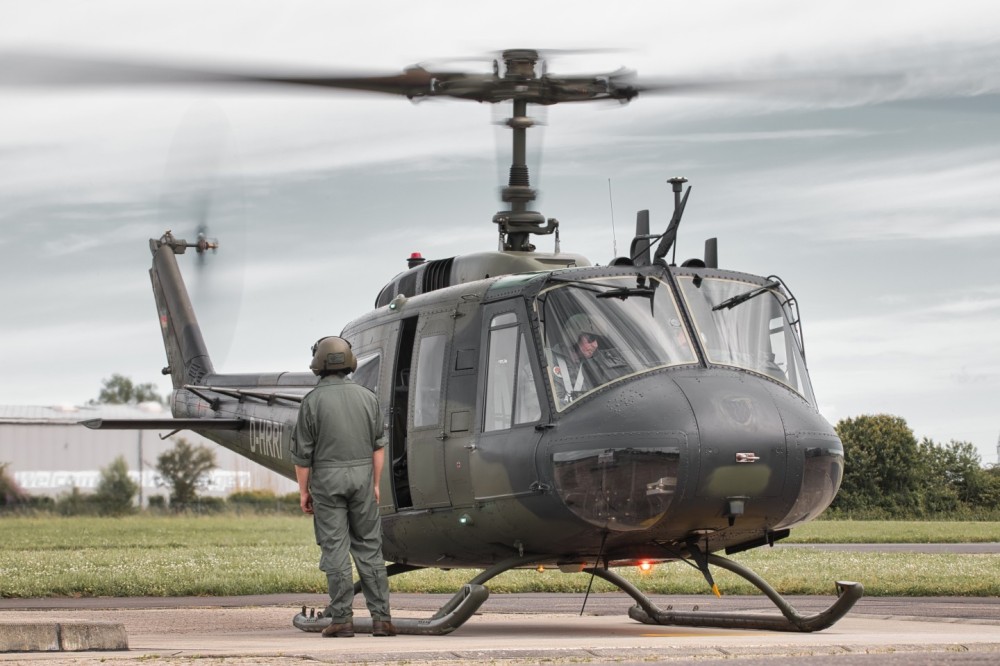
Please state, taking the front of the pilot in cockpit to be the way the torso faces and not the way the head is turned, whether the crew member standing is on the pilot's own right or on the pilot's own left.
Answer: on the pilot's own right

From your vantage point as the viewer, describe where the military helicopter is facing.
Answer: facing the viewer and to the right of the viewer

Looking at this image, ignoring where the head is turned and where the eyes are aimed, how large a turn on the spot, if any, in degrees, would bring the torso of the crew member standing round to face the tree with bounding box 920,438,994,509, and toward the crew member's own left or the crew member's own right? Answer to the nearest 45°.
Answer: approximately 45° to the crew member's own right

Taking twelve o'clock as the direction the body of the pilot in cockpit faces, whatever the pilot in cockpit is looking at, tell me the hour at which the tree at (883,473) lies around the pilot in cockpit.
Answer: The tree is roughly at 8 o'clock from the pilot in cockpit.

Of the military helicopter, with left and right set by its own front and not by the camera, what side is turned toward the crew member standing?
right

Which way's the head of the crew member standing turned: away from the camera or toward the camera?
away from the camera

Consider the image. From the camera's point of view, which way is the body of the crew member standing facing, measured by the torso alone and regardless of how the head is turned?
away from the camera

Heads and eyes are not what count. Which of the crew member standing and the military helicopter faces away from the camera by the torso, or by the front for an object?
the crew member standing

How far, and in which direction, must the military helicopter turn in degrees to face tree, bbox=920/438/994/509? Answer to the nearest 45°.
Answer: approximately 90° to its left

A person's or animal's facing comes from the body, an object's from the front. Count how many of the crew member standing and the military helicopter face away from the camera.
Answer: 1
